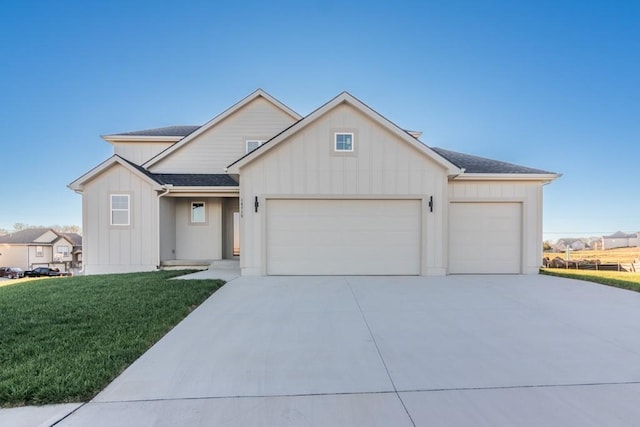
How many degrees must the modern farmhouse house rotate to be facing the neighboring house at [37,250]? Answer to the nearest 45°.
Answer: approximately 135° to its right

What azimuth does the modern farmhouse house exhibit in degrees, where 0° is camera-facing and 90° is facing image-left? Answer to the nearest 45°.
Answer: approximately 0°

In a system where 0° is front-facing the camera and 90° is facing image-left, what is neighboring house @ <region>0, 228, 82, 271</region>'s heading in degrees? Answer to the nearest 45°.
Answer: approximately 315°
